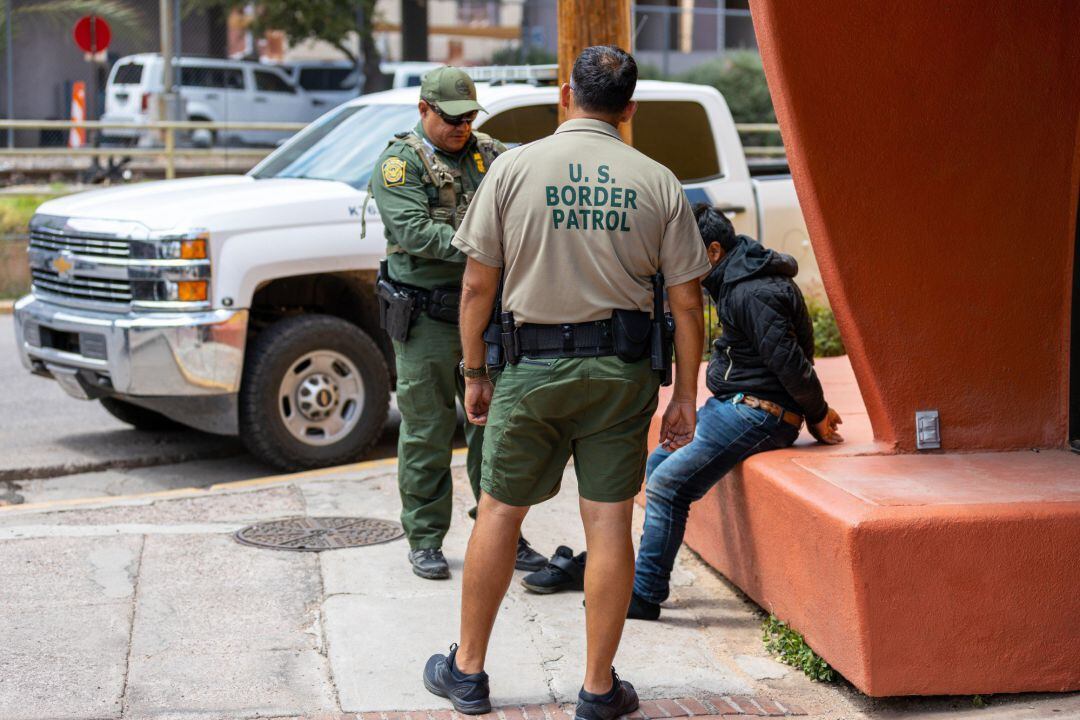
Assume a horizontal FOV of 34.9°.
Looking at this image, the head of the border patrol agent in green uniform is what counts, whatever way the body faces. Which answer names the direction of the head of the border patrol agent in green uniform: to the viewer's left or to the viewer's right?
to the viewer's right

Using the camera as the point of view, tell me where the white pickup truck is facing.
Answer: facing the viewer and to the left of the viewer

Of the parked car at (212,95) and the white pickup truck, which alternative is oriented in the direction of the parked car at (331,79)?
the parked car at (212,95)

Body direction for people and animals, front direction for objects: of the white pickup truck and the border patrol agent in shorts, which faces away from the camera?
the border patrol agent in shorts

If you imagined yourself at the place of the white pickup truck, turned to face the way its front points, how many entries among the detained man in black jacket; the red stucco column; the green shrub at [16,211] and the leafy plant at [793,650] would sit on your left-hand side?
3

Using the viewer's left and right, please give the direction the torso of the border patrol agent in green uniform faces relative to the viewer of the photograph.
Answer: facing the viewer and to the right of the viewer

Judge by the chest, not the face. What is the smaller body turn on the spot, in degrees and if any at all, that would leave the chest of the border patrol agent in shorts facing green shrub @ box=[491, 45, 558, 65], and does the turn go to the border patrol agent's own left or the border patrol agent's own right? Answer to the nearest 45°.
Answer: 0° — they already face it

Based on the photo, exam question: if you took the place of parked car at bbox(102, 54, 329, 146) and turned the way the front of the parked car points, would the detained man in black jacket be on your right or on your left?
on your right

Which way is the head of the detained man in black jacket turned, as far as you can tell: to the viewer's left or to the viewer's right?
to the viewer's left

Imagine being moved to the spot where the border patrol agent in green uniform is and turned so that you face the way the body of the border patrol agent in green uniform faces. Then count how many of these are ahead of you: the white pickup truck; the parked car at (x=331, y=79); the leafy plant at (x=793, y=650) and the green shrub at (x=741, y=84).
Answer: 1

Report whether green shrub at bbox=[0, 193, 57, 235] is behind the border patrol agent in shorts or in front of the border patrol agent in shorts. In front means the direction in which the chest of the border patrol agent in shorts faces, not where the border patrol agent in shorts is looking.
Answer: in front

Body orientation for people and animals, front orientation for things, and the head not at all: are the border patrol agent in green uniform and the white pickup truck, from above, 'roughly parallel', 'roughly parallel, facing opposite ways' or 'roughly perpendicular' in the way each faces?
roughly perpendicular

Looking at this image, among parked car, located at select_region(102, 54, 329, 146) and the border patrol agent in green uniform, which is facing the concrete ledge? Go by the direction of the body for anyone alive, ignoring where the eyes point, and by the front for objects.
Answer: the border patrol agent in green uniform

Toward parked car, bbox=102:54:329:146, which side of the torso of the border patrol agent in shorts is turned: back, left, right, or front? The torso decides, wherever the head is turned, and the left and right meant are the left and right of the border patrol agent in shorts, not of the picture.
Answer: front

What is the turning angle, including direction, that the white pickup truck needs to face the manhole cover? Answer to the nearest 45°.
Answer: approximately 45° to its left

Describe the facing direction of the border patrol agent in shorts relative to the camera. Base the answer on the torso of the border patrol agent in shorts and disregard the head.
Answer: away from the camera

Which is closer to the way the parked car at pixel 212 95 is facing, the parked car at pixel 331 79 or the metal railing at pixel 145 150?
the parked car

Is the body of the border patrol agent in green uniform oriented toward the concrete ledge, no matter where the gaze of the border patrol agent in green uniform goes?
yes

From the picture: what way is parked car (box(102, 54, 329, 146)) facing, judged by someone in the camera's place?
facing away from the viewer and to the right of the viewer

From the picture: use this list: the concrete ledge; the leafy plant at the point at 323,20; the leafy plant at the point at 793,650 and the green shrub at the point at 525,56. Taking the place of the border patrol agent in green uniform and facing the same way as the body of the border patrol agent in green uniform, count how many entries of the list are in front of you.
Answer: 2
